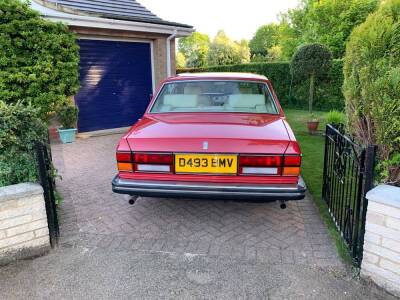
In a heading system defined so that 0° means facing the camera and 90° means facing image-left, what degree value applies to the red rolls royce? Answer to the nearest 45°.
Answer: approximately 180°

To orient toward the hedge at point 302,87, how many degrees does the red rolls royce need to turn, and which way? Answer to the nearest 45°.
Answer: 0° — it already faces it

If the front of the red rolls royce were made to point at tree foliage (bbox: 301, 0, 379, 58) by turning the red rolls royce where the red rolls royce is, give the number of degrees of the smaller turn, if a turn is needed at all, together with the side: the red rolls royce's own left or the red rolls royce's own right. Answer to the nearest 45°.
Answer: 0° — it already faces it

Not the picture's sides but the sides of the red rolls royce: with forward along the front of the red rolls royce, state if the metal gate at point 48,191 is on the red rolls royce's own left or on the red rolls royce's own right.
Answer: on the red rolls royce's own left

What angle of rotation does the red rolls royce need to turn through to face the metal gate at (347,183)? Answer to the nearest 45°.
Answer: approximately 90° to its right

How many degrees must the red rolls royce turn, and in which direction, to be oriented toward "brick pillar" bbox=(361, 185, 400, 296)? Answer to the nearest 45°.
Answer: approximately 135° to its right

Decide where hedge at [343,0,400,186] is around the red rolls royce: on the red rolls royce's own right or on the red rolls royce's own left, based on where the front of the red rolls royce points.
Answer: on the red rolls royce's own right

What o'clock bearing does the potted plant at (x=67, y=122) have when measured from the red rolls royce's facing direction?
The potted plant is roughly at 11 o'clock from the red rolls royce.

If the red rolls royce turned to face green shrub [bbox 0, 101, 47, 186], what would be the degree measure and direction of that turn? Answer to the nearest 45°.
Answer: approximately 90° to its left

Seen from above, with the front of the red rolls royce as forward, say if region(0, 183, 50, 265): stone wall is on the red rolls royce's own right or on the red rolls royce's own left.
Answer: on the red rolls royce's own left
